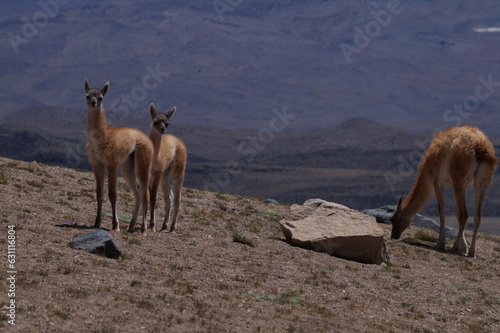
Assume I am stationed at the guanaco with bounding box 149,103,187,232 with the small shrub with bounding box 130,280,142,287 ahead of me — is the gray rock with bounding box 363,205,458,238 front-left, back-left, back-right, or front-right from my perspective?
back-left

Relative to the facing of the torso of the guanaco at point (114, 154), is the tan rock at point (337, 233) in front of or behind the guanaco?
behind

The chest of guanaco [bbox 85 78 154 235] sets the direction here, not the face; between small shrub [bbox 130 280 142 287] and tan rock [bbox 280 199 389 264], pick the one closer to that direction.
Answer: the small shrub

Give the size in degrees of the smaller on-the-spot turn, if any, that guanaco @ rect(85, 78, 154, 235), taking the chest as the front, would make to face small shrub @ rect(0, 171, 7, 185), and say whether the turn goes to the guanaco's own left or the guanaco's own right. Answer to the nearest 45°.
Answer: approximately 90° to the guanaco's own right

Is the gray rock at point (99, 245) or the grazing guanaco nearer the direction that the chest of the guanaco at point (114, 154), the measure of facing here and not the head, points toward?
the gray rock

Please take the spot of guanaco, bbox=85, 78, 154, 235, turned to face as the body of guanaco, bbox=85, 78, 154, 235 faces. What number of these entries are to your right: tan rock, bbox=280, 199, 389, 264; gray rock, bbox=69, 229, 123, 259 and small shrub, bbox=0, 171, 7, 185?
1

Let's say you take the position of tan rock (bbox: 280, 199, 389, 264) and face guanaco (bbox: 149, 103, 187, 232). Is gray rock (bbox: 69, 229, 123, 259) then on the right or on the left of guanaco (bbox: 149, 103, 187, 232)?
left

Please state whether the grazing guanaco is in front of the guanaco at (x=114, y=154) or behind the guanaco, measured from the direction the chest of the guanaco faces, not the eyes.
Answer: behind

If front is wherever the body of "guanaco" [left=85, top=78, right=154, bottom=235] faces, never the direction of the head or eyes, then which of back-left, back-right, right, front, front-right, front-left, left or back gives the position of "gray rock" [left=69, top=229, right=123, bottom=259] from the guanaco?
front-left

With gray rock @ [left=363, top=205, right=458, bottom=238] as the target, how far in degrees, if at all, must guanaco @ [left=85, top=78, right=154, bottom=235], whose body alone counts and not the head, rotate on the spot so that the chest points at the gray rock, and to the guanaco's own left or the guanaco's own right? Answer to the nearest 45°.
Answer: approximately 180°

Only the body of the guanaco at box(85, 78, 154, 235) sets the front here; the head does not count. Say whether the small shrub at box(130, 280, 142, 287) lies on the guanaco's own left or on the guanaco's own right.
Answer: on the guanaco's own left

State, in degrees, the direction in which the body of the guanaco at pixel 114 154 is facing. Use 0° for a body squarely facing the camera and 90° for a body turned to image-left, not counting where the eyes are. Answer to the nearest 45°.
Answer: approximately 45°
